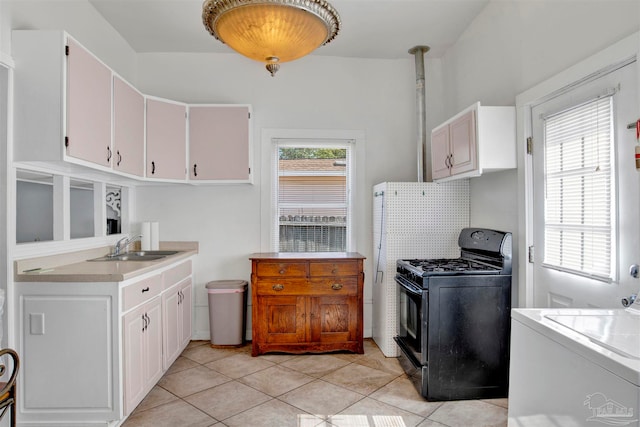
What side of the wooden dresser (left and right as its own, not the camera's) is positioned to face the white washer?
front

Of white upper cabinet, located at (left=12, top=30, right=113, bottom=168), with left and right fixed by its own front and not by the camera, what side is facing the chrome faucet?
left

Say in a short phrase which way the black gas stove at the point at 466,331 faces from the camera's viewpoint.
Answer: facing to the left of the viewer

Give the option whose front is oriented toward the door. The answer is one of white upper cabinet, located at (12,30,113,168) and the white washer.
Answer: the white upper cabinet

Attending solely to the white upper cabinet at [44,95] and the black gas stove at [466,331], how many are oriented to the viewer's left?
1

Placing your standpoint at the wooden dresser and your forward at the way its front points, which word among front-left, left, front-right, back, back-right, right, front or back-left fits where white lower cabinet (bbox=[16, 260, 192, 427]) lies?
front-right

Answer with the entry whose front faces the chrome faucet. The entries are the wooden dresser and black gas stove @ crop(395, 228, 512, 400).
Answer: the black gas stove

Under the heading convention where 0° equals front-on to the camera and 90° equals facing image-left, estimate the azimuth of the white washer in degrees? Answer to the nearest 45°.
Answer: approximately 45°

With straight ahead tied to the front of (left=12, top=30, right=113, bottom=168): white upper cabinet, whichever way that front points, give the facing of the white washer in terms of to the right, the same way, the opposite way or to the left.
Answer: the opposite way

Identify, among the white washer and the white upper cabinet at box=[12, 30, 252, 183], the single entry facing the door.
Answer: the white upper cabinet

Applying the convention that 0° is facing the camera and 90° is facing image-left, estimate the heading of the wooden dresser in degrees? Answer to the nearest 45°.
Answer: approximately 0°

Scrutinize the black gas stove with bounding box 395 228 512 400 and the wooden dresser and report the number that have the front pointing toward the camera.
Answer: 1

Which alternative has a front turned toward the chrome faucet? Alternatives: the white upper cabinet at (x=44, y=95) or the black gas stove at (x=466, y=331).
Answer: the black gas stove

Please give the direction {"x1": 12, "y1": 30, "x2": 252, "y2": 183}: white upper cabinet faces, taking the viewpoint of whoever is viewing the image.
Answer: facing the viewer and to the right of the viewer

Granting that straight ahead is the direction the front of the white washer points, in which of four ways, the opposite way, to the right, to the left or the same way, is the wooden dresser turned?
to the left

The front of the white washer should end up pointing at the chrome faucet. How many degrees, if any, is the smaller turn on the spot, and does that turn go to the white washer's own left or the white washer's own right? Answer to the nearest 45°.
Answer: approximately 45° to the white washer's own right
